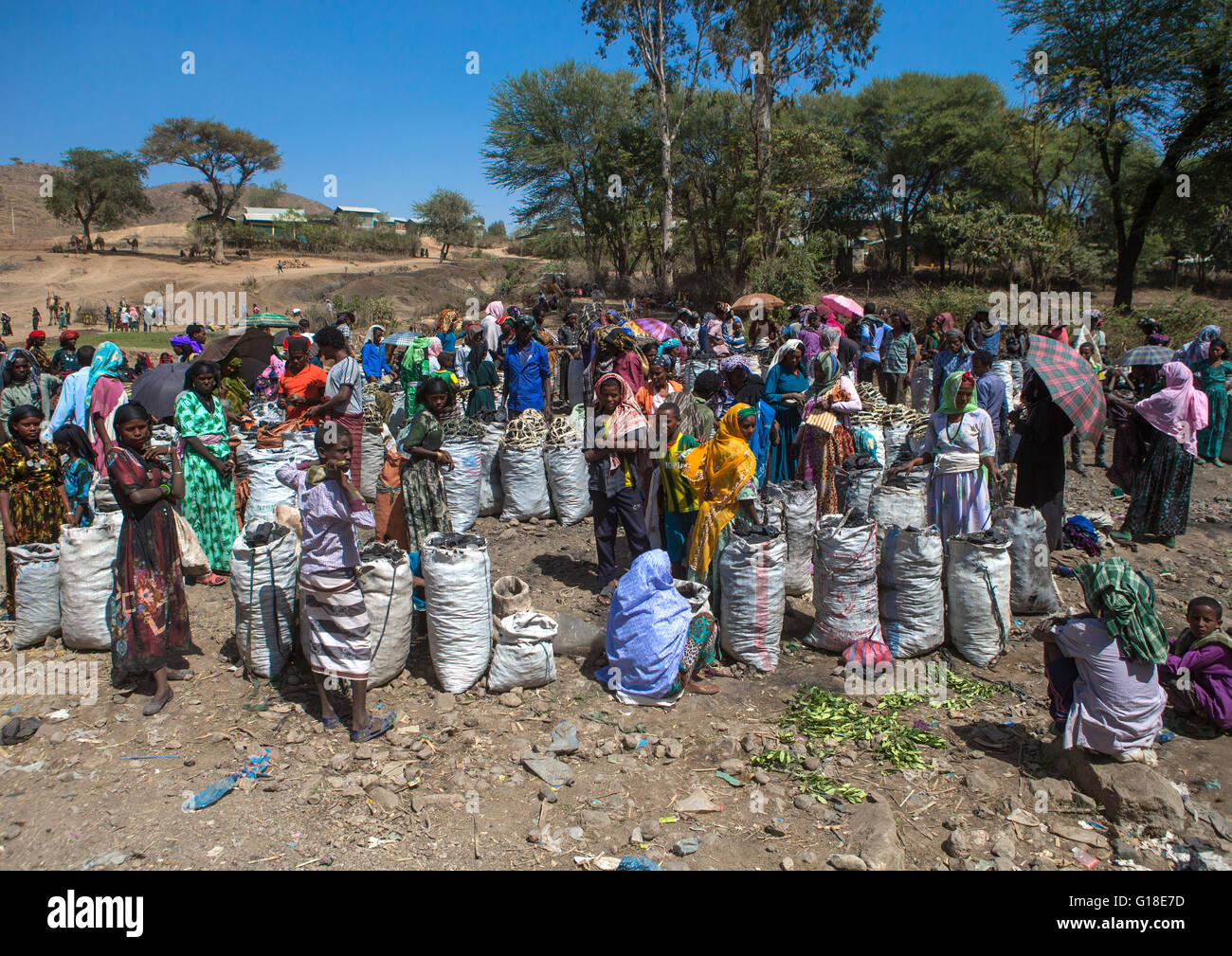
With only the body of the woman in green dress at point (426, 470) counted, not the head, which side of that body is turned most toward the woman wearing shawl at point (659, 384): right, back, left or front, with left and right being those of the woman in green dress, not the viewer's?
left

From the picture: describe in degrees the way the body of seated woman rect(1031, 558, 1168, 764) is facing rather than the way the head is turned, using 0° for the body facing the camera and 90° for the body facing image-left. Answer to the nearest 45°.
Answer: approximately 135°

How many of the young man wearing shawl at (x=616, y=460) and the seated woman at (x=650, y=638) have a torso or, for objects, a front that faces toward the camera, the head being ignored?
1

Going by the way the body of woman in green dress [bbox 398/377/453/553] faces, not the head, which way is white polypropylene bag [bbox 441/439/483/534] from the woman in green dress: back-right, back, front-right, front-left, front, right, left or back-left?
back-left

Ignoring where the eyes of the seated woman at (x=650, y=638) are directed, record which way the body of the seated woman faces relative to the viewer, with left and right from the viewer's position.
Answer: facing away from the viewer and to the right of the viewer

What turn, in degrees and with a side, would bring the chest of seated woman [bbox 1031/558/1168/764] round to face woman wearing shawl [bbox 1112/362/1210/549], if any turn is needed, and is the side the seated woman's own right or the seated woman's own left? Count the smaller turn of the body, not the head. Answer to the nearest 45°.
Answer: approximately 45° to the seated woman's own right
